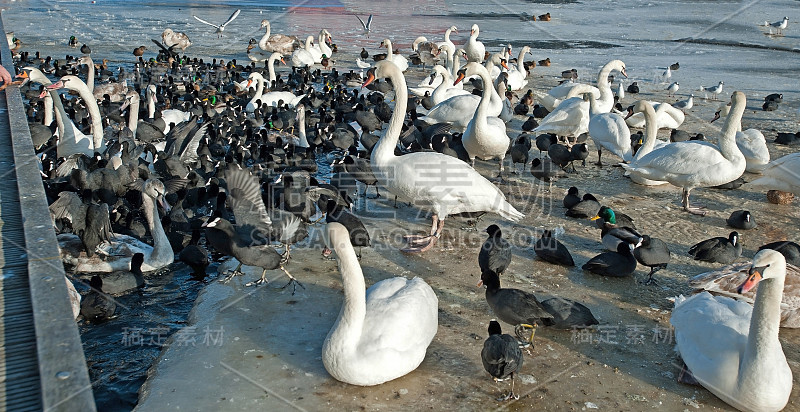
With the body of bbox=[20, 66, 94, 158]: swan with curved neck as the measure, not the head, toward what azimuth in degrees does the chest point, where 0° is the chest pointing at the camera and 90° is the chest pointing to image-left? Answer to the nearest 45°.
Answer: approximately 90°

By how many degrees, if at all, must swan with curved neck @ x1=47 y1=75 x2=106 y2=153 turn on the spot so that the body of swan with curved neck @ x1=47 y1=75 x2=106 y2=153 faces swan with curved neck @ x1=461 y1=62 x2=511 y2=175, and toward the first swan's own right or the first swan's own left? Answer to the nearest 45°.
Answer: approximately 135° to the first swan's own left

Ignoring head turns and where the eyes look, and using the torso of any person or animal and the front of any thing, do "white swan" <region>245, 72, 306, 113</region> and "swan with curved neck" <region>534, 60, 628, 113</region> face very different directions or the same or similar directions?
very different directions

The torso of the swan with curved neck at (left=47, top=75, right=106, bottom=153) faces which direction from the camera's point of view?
to the viewer's left

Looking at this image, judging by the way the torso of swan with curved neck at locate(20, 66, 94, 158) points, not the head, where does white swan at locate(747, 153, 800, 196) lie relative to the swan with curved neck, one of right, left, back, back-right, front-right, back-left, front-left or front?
back-left

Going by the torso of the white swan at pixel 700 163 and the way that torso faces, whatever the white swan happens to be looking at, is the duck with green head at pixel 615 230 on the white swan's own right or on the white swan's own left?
on the white swan's own right

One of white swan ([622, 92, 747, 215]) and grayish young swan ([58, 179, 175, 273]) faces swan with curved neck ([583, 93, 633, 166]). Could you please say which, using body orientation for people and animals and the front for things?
grayish young swan ([58, 179, 175, 273])

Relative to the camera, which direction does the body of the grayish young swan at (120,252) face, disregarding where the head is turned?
to the viewer's right

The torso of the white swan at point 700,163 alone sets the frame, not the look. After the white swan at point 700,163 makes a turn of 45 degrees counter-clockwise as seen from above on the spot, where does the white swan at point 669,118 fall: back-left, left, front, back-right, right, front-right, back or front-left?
front-left

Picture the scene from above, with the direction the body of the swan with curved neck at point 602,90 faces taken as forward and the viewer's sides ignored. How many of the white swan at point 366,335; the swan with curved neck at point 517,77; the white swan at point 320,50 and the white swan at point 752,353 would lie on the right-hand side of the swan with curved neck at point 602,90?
2

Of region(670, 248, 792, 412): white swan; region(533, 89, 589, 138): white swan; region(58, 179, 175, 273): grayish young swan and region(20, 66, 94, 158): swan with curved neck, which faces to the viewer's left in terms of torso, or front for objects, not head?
the swan with curved neck

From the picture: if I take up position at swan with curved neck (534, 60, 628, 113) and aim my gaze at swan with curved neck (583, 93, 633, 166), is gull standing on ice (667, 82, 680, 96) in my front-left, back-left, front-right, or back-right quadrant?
back-left

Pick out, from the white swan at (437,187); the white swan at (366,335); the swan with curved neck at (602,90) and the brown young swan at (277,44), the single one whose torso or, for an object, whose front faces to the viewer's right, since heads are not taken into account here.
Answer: the swan with curved neck
